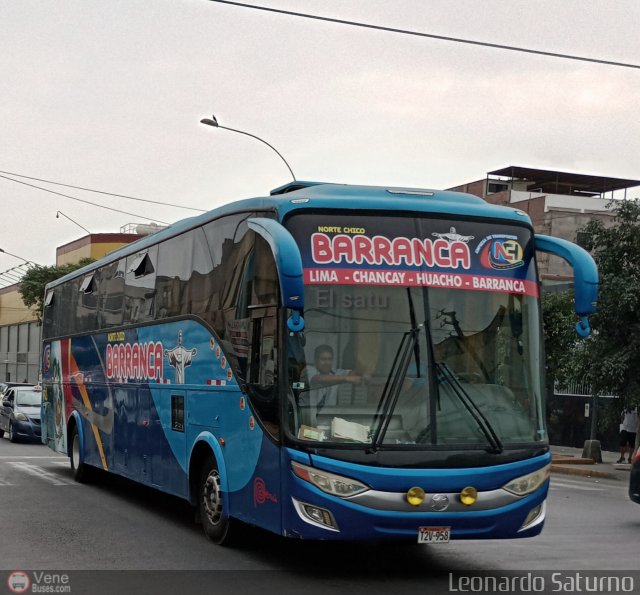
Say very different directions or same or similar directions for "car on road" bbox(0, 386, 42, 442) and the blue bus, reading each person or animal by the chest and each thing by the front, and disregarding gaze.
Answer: same or similar directions

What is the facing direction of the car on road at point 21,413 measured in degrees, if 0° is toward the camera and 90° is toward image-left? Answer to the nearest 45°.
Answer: approximately 315°

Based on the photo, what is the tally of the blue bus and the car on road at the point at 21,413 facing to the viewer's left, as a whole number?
0

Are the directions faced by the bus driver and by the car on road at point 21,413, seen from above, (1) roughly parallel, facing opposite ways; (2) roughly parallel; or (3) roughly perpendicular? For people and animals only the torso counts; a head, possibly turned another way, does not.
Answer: roughly parallel

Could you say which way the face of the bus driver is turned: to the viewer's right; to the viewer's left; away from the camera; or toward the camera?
toward the camera

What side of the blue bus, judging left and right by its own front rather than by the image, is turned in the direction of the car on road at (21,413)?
back

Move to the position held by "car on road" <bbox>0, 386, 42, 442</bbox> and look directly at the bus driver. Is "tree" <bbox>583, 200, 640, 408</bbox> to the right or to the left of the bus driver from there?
left

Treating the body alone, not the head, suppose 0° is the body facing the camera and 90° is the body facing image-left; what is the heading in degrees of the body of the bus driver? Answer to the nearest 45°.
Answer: approximately 315°

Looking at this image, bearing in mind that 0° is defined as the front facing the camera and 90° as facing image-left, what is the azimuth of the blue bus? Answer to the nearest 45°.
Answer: approximately 315°
